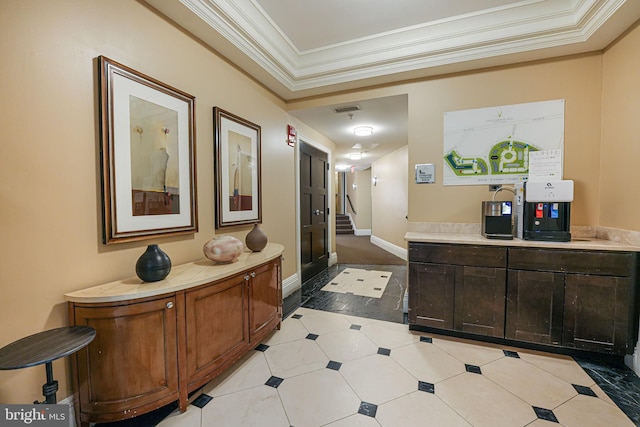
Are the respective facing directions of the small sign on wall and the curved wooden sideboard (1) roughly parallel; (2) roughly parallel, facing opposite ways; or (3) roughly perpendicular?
roughly perpendicular

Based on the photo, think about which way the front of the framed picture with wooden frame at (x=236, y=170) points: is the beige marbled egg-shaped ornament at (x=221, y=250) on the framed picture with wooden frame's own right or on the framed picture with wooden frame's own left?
on the framed picture with wooden frame's own right

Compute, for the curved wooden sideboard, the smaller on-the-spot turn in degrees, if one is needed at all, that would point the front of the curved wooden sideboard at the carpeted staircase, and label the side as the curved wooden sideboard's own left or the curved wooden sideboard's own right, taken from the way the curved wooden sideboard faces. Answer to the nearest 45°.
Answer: approximately 90° to the curved wooden sideboard's own left

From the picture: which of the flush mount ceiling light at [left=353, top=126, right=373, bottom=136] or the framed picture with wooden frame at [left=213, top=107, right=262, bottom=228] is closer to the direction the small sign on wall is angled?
the framed picture with wooden frame

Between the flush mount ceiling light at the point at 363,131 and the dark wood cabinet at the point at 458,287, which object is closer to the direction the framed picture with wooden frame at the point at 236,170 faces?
the dark wood cabinet

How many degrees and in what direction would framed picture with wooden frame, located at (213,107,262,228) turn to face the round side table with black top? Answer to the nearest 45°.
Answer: approximately 90° to its right

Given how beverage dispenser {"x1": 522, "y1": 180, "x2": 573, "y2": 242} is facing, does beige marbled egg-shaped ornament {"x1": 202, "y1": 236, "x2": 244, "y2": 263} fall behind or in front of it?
in front

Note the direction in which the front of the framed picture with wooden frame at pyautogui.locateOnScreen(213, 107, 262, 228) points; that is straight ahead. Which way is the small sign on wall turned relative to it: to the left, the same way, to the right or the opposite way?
to the right

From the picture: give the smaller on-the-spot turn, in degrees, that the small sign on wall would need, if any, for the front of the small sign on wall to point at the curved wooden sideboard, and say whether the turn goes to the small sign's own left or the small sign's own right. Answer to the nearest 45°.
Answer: approximately 45° to the small sign's own right

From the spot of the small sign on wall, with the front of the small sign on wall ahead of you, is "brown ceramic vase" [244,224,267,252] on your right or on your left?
on your right

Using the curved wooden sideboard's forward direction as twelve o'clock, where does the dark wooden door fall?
The dark wooden door is roughly at 9 o'clock from the curved wooden sideboard.

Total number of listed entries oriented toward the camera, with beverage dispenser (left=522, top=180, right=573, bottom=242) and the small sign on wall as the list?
2
